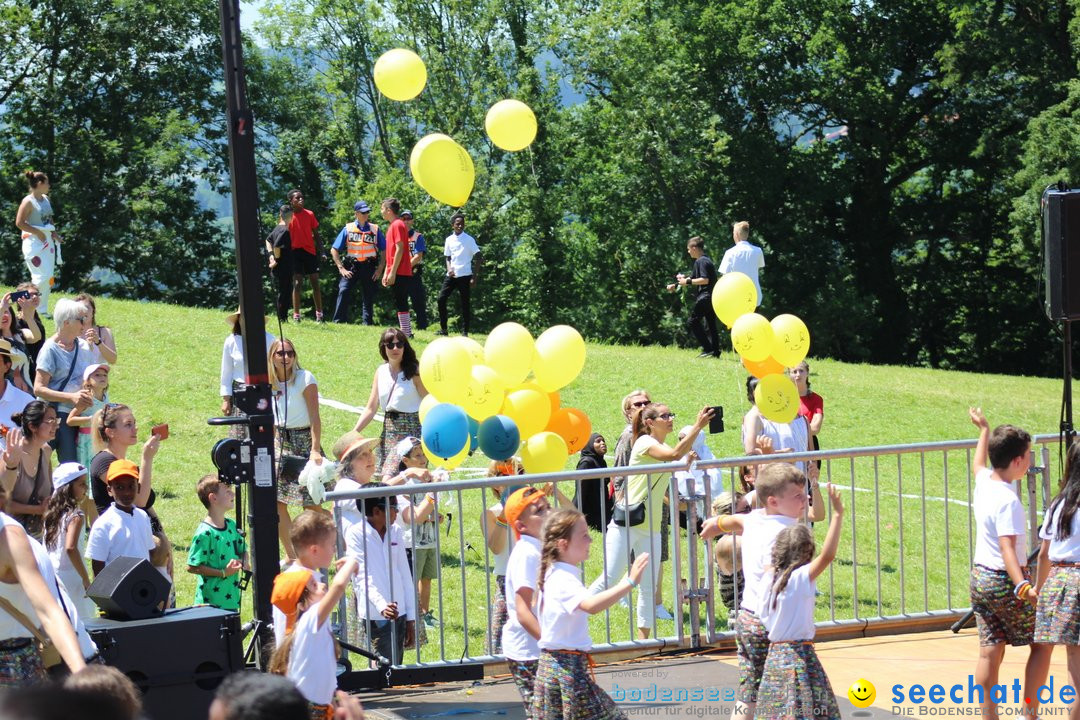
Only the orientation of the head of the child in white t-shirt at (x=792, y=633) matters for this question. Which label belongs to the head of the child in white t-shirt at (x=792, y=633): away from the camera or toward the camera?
away from the camera

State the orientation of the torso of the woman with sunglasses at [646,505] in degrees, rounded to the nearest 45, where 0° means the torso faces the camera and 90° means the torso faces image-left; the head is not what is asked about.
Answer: approximately 270°

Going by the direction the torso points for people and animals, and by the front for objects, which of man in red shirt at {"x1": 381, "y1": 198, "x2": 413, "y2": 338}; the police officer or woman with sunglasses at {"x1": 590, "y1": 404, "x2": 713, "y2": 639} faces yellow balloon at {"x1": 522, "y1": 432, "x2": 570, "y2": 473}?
the police officer

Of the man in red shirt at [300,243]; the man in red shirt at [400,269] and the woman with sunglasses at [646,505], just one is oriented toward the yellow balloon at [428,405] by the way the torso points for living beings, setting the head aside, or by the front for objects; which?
the man in red shirt at [300,243]

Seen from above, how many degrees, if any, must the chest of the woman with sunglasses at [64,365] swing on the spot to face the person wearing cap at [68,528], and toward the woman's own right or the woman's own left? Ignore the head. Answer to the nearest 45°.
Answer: approximately 45° to the woman's own right

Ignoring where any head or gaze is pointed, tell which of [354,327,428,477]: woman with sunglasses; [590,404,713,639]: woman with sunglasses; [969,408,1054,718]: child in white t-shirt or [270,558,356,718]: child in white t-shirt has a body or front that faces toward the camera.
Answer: [354,327,428,477]: woman with sunglasses

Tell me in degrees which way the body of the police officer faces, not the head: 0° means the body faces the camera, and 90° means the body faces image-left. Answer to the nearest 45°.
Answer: approximately 0°
